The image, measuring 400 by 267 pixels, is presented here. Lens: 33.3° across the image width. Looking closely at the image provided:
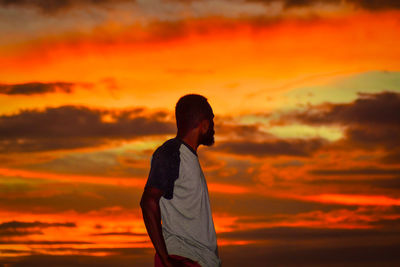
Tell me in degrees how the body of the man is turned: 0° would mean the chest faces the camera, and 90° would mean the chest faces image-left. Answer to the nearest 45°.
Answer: approximately 270°
